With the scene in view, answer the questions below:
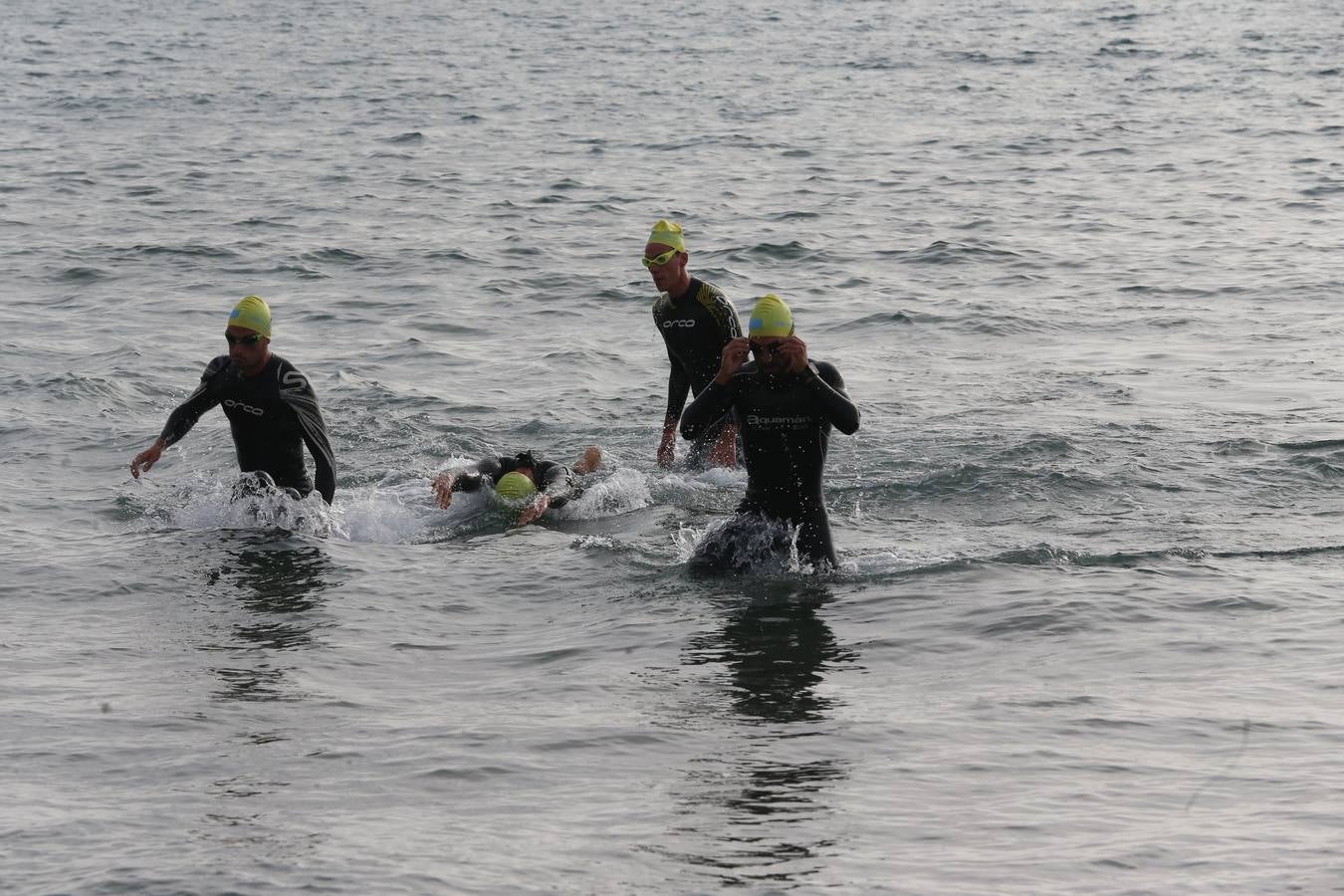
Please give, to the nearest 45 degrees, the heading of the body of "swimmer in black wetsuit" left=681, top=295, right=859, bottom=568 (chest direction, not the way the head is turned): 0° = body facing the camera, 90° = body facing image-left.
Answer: approximately 0°

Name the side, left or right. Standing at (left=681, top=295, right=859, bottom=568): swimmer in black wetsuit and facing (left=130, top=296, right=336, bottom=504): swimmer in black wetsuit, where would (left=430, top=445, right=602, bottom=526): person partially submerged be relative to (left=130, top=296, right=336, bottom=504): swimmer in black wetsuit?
right

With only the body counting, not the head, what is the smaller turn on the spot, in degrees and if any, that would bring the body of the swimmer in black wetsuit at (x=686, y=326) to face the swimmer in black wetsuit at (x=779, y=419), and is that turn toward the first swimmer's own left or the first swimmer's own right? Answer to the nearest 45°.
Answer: approximately 45° to the first swimmer's own left

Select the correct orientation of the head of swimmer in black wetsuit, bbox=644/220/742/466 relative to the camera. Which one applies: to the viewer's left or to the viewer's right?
to the viewer's left

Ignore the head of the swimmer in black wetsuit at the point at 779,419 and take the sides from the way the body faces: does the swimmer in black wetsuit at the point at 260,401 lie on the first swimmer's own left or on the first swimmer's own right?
on the first swimmer's own right

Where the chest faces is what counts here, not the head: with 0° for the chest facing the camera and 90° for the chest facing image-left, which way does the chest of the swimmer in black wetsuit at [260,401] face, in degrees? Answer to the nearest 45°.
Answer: approximately 45°

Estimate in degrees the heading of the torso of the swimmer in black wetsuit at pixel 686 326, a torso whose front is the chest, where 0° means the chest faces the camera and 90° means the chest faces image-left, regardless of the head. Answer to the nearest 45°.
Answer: approximately 45°
